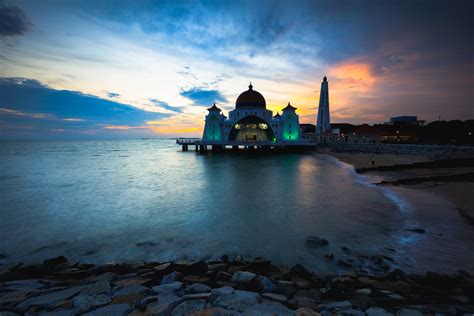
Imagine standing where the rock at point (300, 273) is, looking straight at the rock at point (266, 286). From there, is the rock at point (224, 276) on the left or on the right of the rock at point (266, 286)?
right

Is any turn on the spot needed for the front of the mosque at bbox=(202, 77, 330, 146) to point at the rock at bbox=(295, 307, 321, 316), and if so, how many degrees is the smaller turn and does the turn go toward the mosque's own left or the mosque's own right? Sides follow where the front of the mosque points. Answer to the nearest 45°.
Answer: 0° — it already faces it

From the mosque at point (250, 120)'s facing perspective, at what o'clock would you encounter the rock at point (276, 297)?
The rock is roughly at 12 o'clock from the mosque.

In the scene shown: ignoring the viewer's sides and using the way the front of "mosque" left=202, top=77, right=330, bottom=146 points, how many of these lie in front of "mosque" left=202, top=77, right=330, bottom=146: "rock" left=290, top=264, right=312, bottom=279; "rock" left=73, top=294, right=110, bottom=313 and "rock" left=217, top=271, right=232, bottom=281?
3

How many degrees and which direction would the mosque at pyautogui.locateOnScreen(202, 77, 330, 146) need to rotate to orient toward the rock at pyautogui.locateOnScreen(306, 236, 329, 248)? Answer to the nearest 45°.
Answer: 0° — it already faces it

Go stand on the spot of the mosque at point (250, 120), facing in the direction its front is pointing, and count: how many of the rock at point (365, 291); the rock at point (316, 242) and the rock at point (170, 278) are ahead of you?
3

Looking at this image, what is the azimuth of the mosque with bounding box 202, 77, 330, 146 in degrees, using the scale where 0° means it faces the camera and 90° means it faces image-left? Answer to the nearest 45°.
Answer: approximately 0°

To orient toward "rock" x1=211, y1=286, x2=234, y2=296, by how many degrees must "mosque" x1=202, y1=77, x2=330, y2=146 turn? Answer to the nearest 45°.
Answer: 0° — it already faces it

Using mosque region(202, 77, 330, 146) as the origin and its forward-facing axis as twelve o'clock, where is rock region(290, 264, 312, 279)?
The rock is roughly at 12 o'clock from the mosque.

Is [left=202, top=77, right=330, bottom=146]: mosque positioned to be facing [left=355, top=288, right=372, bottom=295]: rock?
yes
